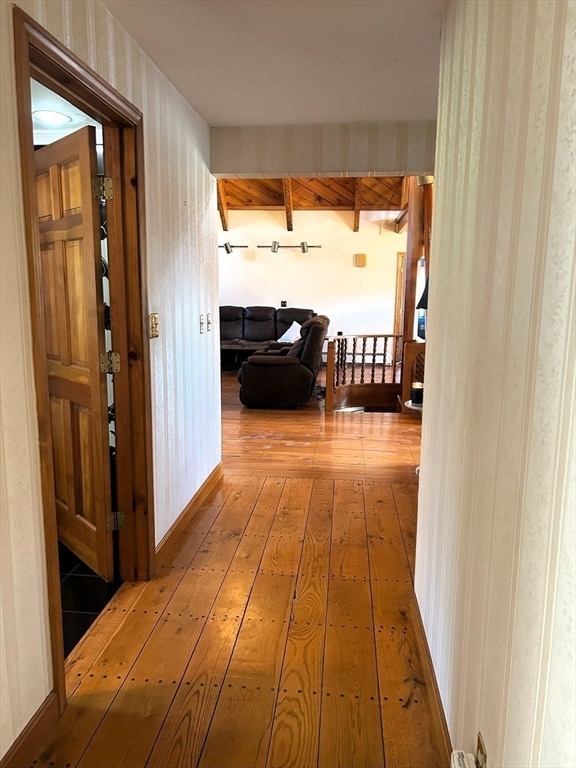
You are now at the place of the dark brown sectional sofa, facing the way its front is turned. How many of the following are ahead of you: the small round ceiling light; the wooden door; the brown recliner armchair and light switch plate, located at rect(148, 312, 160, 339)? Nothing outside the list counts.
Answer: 4

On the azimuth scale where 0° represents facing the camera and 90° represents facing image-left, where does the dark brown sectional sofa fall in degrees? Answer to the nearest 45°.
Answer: approximately 0°

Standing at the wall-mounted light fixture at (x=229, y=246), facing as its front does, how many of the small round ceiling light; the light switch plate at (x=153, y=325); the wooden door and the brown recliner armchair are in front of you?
4

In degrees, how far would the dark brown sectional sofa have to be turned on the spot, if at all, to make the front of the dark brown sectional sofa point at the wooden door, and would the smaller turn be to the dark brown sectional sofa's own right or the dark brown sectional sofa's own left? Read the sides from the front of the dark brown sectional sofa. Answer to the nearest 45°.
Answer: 0° — it already faces it

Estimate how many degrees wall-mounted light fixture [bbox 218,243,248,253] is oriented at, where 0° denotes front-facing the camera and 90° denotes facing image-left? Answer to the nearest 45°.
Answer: approximately 0°

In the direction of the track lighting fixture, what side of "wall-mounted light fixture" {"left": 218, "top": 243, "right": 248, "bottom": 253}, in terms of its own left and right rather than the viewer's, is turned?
left

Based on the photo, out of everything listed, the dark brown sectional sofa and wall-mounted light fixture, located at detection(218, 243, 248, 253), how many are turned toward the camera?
2

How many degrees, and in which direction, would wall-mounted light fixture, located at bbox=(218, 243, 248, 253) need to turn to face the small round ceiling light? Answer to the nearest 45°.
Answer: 0° — it already faces it

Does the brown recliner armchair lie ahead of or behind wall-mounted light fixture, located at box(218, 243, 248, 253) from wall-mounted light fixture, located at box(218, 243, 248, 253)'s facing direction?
ahead

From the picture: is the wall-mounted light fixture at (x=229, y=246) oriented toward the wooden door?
yes

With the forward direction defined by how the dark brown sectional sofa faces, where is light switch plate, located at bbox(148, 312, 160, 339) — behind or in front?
in front
